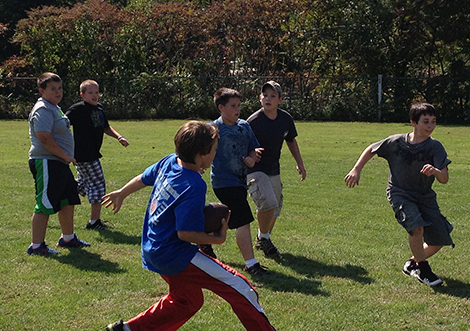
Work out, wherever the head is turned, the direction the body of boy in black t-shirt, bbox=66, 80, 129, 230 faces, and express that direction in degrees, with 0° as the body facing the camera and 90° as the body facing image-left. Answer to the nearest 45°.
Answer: approximately 315°

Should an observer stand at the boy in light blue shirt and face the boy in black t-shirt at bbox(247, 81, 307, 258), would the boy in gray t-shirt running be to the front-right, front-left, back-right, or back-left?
front-right

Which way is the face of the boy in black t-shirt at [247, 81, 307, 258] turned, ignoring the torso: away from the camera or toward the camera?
toward the camera

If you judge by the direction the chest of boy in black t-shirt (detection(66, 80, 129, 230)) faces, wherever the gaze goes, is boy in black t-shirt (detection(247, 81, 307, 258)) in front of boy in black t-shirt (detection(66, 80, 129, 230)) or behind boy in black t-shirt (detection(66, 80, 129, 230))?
in front

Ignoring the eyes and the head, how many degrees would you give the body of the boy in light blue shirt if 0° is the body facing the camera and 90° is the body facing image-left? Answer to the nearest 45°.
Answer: approximately 315°

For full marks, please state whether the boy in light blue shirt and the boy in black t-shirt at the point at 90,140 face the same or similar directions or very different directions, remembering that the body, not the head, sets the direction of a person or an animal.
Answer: same or similar directions

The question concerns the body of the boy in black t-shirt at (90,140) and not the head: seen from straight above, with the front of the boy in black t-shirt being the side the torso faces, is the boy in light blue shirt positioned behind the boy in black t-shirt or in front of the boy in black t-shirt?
in front
